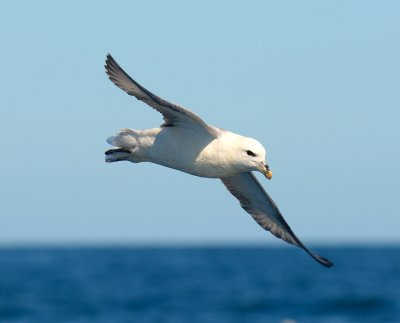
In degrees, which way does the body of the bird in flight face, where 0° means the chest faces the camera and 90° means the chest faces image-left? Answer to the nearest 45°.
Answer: approximately 315°
